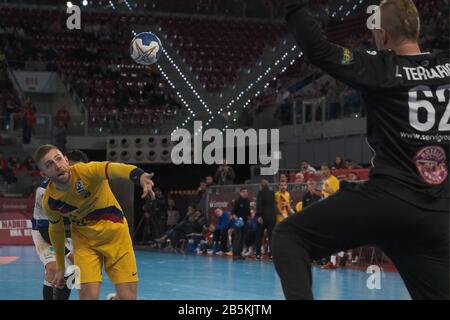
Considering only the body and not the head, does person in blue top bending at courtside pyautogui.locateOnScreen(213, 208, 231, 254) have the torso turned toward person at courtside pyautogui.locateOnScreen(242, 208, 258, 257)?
no

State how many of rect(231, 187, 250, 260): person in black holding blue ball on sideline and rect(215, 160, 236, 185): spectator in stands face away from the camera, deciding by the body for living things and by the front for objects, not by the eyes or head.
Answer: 0

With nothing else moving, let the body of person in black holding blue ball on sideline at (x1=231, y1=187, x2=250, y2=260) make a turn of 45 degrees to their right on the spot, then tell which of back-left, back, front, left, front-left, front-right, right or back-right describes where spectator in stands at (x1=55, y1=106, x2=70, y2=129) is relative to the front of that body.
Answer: front-right

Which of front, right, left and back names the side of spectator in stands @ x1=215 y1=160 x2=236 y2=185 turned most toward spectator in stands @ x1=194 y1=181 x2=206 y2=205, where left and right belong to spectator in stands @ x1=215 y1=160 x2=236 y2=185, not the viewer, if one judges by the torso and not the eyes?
right

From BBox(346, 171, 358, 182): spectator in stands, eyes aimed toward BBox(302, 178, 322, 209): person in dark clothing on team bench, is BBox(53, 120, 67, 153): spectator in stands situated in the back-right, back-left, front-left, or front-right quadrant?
front-right

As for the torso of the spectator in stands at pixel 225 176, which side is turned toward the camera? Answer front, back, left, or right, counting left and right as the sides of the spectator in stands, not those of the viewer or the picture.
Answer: front

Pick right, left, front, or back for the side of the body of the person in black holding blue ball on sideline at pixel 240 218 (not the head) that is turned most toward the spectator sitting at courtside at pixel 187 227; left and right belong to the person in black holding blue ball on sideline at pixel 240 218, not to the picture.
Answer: right

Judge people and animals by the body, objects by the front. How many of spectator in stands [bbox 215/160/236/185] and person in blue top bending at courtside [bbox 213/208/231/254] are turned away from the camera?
0

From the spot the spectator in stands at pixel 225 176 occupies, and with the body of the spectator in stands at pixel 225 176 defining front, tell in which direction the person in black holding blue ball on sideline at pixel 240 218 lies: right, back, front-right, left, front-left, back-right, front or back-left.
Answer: front

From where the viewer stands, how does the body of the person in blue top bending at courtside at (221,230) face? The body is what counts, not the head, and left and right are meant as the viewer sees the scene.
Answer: facing the viewer and to the left of the viewer

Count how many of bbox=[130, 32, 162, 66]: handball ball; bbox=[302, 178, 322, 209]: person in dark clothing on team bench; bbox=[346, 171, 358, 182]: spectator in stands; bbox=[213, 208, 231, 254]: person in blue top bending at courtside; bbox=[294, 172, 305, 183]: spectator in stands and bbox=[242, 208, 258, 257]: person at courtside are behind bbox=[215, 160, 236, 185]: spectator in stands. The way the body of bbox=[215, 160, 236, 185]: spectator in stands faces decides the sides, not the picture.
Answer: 0

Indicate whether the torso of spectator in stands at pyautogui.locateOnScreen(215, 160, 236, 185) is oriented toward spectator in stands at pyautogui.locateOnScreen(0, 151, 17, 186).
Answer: no

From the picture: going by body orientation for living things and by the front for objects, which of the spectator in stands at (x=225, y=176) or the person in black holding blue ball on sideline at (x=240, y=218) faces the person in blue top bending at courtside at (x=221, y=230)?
the spectator in stands at (x=225, y=176)

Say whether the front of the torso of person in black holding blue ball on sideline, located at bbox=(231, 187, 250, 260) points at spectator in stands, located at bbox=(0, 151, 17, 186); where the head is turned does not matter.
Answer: no

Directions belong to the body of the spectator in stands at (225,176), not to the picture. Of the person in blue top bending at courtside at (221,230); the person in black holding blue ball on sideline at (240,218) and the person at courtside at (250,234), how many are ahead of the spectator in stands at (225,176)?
3
